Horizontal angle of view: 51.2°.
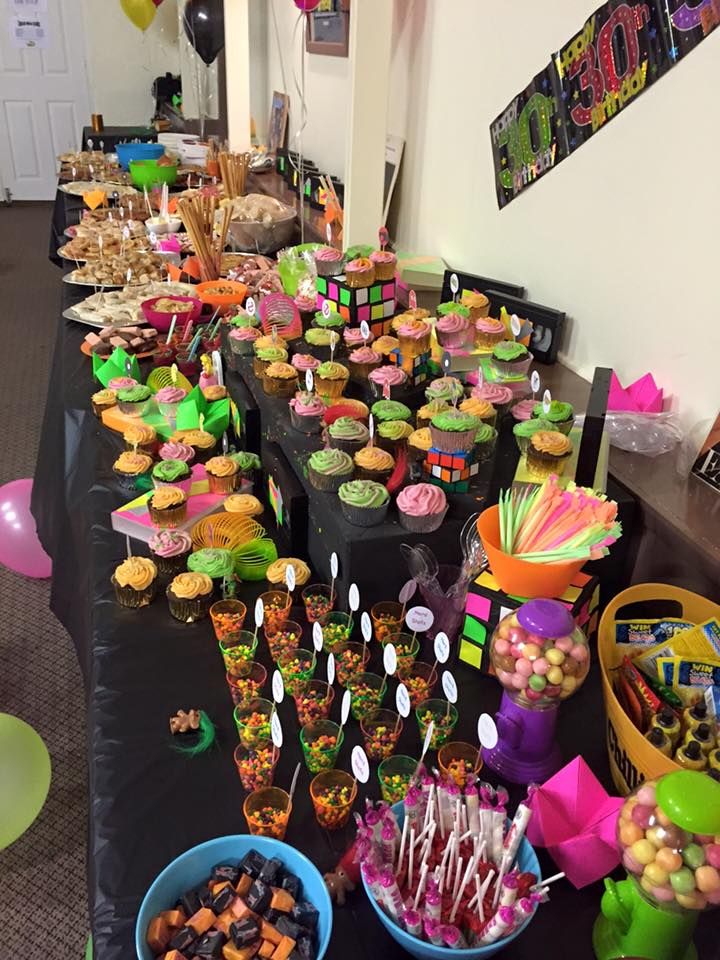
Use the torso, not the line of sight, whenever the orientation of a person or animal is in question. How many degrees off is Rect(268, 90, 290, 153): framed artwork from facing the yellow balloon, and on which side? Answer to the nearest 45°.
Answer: approximately 90° to its right

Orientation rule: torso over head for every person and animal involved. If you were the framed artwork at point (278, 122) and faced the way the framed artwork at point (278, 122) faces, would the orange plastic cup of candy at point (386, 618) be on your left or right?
on your left

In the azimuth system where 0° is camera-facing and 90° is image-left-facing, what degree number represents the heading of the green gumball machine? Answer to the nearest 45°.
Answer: approximately 90°

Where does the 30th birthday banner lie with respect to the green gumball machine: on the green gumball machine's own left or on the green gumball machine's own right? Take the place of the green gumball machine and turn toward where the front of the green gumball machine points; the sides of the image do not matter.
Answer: on the green gumball machine's own right

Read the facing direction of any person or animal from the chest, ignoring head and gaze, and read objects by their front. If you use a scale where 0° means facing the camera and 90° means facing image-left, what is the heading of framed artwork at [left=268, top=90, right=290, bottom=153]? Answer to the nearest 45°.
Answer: approximately 45°

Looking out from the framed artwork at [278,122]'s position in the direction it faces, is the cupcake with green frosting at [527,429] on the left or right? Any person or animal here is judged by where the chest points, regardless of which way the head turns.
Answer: on its left

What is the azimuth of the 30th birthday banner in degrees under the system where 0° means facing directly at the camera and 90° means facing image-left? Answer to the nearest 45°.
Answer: approximately 45°
